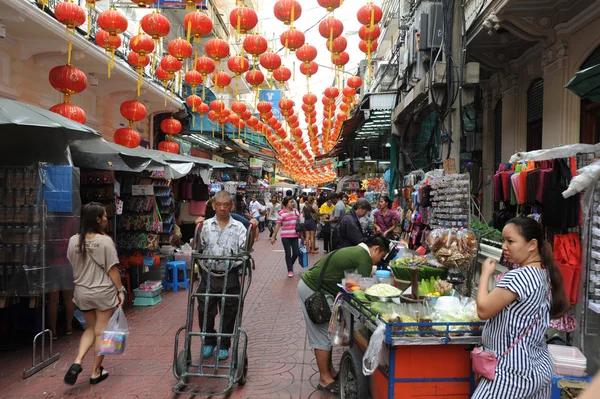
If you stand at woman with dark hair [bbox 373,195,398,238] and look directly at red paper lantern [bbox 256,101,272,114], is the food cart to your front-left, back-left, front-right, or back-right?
back-left

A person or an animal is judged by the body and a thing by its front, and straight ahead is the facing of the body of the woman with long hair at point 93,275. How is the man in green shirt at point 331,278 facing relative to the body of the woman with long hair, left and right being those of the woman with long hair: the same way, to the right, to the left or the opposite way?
to the right

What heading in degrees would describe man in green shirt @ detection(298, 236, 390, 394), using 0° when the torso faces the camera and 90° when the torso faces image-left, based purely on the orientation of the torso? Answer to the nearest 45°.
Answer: approximately 270°

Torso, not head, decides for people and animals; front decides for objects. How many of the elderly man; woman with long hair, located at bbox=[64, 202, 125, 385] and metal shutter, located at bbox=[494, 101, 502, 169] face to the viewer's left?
1

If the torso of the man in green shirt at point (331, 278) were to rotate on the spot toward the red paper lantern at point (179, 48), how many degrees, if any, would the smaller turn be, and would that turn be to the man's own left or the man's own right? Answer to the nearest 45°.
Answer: approximately 135° to the man's own left

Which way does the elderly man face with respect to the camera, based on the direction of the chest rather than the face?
toward the camera

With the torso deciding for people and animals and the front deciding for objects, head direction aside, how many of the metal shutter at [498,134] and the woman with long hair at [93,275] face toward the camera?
0

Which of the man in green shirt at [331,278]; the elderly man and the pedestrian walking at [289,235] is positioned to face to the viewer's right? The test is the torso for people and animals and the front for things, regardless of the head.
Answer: the man in green shirt

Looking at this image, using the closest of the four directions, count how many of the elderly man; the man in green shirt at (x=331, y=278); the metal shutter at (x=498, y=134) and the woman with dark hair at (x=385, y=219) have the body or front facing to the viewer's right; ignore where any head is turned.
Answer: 1

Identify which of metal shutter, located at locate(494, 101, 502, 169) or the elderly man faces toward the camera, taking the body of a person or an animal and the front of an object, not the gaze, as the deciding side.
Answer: the elderly man

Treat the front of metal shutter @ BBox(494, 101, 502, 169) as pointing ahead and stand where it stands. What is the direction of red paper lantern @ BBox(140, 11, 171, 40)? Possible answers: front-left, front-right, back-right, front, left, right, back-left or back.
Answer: front-left

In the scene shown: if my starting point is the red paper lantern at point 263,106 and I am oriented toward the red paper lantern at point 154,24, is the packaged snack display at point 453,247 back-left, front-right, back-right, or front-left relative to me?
front-left

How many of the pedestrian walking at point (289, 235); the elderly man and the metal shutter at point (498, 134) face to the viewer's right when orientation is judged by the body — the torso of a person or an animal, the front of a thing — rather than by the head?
0

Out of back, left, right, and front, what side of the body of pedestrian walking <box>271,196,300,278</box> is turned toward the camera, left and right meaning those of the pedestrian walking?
front
